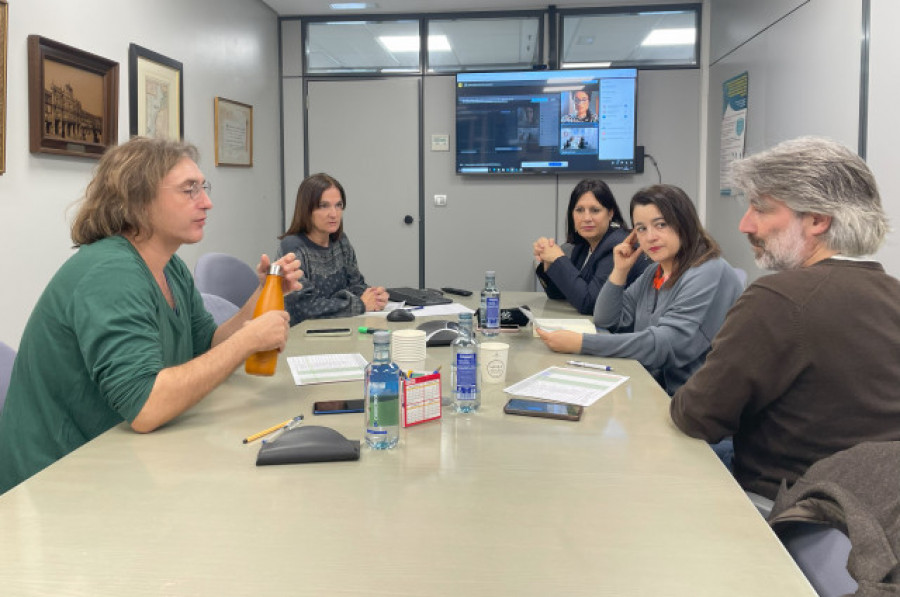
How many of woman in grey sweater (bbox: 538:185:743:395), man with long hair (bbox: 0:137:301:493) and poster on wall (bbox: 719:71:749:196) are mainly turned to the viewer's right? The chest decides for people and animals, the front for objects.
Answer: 1

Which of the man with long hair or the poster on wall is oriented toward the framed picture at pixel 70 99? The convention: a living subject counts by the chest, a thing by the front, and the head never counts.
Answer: the poster on wall

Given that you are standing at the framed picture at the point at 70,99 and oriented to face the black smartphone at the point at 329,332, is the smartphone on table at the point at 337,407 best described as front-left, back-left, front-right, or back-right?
front-right

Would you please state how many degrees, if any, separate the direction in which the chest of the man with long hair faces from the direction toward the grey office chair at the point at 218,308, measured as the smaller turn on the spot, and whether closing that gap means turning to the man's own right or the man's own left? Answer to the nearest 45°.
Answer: approximately 90° to the man's own left

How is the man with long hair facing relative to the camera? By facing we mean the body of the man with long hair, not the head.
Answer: to the viewer's right

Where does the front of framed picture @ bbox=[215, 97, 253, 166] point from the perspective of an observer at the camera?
facing the viewer and to the right of the viewer

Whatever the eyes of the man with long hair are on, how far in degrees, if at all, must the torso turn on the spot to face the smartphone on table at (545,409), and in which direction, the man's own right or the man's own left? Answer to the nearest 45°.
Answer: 0° — they already face it

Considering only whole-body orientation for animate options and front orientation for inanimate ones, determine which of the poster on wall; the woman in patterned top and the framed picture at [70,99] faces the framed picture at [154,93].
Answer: the poster on wall

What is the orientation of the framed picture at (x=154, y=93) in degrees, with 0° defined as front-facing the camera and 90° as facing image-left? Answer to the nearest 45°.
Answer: approximately 315°

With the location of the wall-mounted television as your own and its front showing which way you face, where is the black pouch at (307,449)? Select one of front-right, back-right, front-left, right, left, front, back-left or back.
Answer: front

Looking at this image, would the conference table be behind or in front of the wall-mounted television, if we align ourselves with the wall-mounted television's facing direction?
in front

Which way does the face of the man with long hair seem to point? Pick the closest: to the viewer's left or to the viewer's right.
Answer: to the viewer's right

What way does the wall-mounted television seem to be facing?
toward the camera
